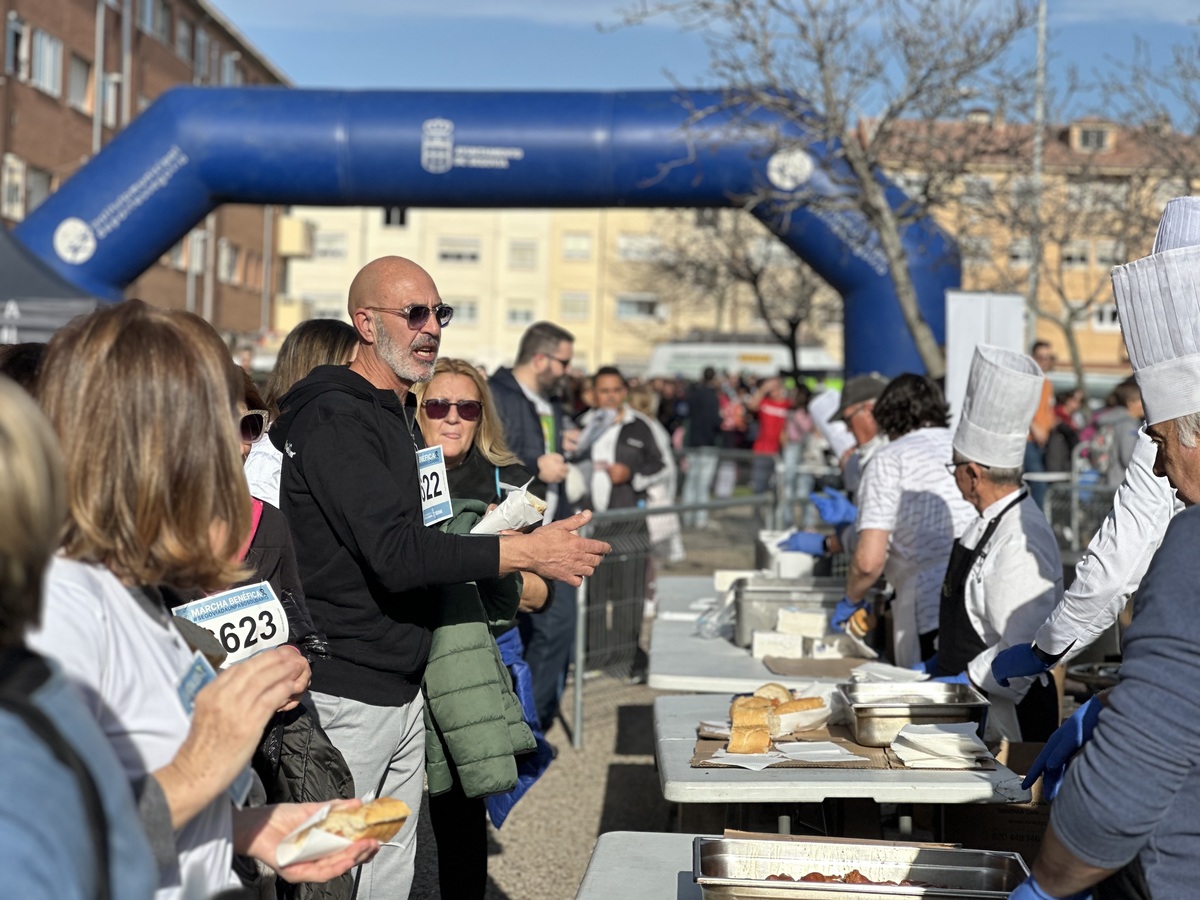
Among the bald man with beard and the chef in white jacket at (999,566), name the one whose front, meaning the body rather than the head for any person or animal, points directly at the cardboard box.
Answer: the bald man with beard

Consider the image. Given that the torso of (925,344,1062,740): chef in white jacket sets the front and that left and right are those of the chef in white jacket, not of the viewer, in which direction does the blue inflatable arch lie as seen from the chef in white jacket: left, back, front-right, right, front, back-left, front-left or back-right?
front-right

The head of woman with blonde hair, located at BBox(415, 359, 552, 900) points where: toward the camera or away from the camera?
toward the camera

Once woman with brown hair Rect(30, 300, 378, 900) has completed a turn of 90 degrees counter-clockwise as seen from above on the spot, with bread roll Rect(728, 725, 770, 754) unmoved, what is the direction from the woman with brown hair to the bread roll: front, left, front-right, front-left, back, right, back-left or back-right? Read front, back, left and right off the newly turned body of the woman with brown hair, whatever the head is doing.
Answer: front-right

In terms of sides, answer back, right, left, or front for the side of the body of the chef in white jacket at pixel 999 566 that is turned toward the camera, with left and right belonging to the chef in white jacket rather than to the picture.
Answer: left

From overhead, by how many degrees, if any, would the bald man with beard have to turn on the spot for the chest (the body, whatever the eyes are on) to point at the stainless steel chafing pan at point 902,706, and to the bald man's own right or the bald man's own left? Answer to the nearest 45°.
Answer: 0° — they already face it

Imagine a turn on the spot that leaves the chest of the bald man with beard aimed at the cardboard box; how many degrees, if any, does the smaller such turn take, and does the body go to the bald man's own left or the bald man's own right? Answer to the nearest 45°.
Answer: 0° — they already face it

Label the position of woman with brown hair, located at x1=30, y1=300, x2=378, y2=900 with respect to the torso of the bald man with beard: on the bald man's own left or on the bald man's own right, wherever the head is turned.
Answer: on the bald man's own right

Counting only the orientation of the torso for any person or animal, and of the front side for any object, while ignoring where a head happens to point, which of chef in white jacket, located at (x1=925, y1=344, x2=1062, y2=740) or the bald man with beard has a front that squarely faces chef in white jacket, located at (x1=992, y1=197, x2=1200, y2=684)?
the bald man with beard

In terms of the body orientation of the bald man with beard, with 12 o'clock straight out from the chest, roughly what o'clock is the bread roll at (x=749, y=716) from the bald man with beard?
The bread roll is roughly at 12 o'clock from the bald man with beard.

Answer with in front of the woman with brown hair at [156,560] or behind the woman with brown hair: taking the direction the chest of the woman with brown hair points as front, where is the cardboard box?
in front

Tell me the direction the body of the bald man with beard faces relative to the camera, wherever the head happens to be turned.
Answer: to the viewer's right

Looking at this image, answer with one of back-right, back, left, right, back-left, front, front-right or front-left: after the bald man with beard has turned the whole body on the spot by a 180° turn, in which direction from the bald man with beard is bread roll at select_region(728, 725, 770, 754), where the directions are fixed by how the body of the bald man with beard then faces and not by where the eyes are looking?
back

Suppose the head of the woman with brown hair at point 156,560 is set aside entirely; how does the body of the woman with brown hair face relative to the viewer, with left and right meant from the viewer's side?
facing to the right of the viewer

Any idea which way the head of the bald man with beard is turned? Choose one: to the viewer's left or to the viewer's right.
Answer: to the viewer's right
